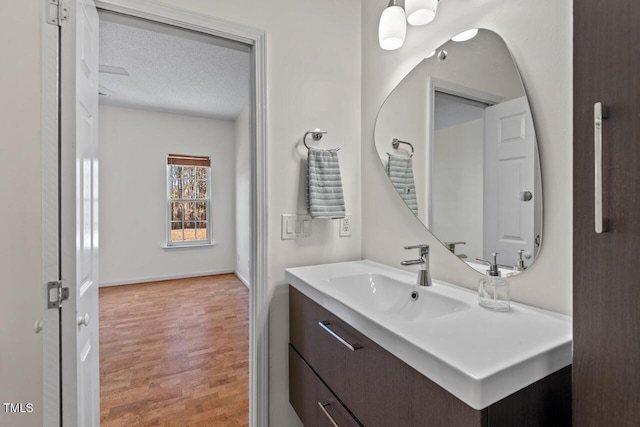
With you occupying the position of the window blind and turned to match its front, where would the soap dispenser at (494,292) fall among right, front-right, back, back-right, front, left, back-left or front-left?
front

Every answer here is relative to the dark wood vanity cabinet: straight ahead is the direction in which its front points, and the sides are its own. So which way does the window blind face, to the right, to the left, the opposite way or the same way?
to the left

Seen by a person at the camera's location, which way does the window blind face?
facing the viewer

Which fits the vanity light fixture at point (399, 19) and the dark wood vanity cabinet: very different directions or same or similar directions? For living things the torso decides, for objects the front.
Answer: same or similar directions

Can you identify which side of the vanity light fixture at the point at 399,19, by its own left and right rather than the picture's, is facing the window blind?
right

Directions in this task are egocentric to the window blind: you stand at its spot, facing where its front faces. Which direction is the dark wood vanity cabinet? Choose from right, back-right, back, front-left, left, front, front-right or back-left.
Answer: front

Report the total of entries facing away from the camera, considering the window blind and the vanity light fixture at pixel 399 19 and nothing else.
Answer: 0

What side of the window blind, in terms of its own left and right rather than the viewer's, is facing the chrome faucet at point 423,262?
front

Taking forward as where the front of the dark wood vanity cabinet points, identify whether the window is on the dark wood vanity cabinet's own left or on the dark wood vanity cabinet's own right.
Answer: on the dark wood vanity cabinet's own right

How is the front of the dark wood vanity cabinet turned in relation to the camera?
facing the viewer and to the left of the viewer

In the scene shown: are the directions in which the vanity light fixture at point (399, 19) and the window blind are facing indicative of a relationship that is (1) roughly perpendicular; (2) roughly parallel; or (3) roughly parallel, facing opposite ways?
roughly perpendicular
